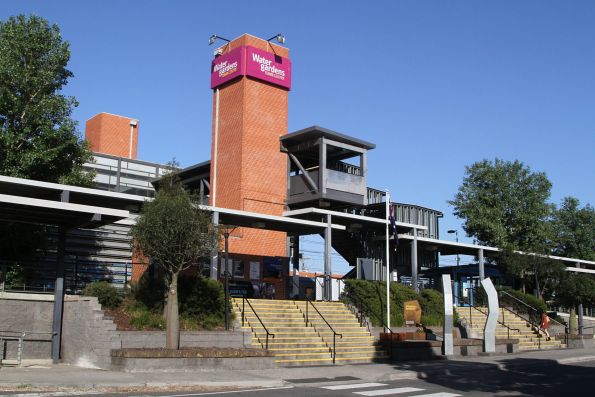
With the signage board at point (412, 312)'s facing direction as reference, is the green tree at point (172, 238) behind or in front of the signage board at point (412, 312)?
in front

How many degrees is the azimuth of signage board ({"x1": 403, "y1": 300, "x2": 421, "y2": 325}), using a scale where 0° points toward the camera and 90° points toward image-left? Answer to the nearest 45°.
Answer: approximately 0°

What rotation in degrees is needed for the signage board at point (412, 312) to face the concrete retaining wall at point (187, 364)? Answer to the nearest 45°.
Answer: approximately 45° to its right

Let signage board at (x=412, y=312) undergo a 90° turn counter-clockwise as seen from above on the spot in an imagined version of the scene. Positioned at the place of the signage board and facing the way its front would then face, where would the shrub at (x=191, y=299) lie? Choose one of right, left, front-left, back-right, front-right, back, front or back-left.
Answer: back-right

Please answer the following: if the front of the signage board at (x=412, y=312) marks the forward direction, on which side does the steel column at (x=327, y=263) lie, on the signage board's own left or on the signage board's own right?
on the signage board's own right

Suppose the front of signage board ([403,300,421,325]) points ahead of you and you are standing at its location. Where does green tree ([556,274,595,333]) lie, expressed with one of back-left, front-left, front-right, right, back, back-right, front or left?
back-left

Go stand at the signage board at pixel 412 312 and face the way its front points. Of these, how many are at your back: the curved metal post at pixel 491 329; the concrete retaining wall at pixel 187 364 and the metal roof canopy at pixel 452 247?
1

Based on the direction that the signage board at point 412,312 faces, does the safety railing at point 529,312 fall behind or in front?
behind

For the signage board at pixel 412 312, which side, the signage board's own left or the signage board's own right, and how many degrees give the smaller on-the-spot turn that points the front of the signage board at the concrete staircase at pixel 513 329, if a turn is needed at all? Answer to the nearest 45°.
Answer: approximately 135° to the signage board's own left

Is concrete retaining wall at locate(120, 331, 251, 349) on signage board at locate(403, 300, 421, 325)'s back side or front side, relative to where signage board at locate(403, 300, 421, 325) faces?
on the front side

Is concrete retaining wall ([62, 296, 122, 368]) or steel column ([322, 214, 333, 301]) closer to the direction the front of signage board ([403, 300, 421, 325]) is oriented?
the concrete retaining wall

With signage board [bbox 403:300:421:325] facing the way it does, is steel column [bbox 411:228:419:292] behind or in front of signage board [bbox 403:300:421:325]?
behind

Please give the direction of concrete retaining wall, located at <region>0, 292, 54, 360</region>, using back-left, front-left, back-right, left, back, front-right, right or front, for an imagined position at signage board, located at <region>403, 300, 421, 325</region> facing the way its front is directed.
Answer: front-right
